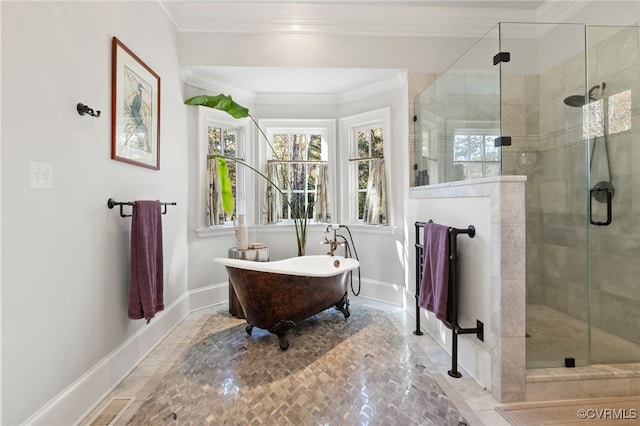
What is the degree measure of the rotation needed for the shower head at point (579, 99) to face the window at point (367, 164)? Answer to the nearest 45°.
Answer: approximately 45° to its right

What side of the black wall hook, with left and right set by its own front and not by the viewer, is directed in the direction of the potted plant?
left

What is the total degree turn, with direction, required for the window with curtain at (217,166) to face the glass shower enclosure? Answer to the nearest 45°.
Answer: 0° — it already faces it

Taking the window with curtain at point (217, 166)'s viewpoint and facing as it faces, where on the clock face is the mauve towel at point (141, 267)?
The mauve towel is roughly at 2 o'clock from the window with curtain.

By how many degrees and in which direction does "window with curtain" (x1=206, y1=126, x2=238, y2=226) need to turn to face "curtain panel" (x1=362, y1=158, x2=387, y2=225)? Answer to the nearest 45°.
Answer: approximately 45° to its left

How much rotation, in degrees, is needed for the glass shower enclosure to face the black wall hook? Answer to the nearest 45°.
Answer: approximately 45° to its right

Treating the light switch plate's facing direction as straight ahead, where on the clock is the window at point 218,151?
The window is roughly at 9 o'clock from the light switch plate.

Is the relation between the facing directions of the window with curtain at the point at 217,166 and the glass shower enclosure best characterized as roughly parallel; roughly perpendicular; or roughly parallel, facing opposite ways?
roughly perpendicular

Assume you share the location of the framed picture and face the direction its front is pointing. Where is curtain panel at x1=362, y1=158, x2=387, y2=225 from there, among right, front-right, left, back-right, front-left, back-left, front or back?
front-left

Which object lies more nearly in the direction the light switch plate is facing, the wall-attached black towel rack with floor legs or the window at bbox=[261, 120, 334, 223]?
the wall-attached black towel rack with floor legs

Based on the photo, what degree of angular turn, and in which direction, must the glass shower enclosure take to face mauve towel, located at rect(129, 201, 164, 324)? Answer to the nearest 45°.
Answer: approximately 45° to its right

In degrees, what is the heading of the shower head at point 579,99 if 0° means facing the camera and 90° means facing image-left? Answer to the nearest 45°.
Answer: approximately 45°

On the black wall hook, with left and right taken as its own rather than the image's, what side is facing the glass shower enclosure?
front

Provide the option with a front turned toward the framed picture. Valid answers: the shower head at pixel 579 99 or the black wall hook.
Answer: the shower head
